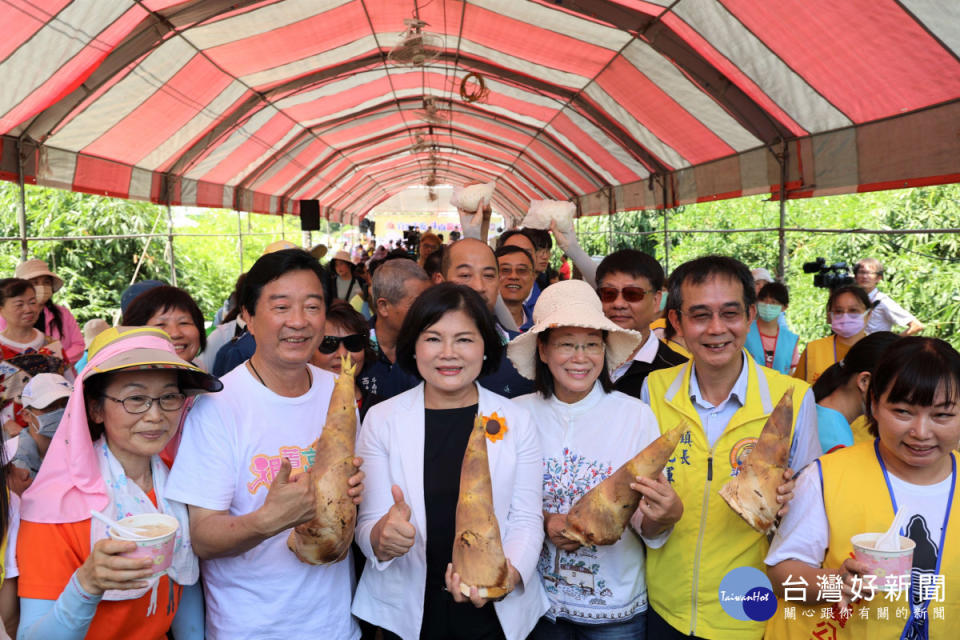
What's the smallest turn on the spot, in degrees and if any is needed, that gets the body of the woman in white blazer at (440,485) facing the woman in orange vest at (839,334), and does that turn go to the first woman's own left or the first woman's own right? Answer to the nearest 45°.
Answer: approximately 135° to the first woman's own left

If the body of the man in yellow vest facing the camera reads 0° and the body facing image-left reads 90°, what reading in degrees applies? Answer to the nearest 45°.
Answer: approximately 0°

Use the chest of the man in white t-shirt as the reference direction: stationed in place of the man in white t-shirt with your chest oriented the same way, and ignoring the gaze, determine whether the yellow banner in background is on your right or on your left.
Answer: on your left

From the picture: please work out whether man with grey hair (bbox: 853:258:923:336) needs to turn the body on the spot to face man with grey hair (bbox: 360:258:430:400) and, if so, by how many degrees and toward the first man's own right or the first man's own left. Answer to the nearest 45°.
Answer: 0° — they already face them

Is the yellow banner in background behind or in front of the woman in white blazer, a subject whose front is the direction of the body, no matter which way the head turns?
behind

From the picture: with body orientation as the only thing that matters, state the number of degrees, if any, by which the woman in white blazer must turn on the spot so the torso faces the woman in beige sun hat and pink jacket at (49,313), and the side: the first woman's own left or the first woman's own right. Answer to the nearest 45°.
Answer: approximately 135° to the first woman's own right

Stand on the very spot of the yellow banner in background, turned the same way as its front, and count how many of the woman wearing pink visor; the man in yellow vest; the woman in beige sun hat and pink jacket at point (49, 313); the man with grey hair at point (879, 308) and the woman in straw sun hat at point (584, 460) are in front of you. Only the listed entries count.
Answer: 5

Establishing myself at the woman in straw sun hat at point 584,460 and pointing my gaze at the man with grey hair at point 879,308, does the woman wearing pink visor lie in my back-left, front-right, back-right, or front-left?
back-left

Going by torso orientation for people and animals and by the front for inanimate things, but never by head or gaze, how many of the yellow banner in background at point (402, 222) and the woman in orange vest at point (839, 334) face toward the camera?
2
